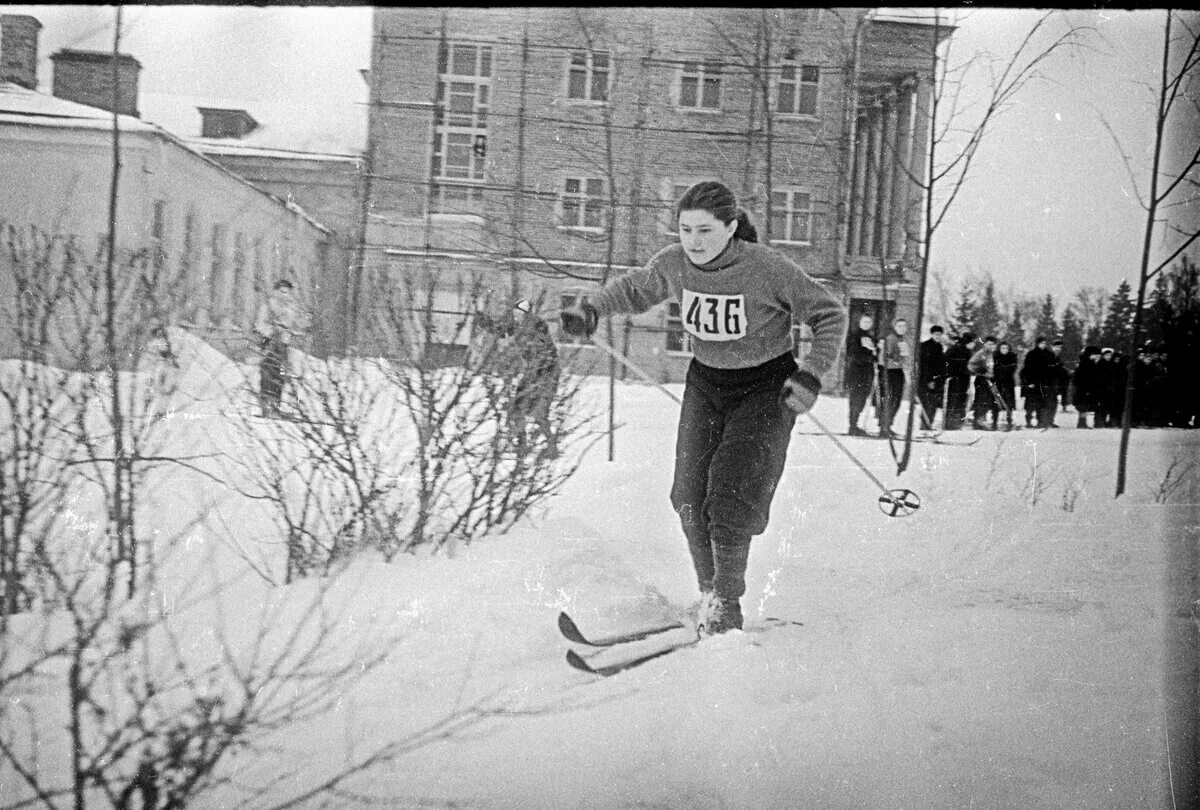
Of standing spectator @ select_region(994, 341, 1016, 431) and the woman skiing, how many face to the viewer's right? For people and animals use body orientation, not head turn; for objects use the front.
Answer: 0

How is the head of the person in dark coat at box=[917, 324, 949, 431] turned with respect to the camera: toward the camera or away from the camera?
toward the camera

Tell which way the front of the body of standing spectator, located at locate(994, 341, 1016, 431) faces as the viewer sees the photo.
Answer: toward the camera

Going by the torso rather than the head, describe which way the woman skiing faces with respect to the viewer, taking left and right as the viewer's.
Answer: facing the viewer and to the left of the viewer

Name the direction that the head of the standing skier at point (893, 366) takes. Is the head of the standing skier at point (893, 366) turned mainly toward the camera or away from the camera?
toward the camera

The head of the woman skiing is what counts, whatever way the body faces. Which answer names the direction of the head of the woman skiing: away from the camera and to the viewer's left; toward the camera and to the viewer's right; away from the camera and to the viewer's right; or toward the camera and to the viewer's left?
toward the camera and to the viewer's left
